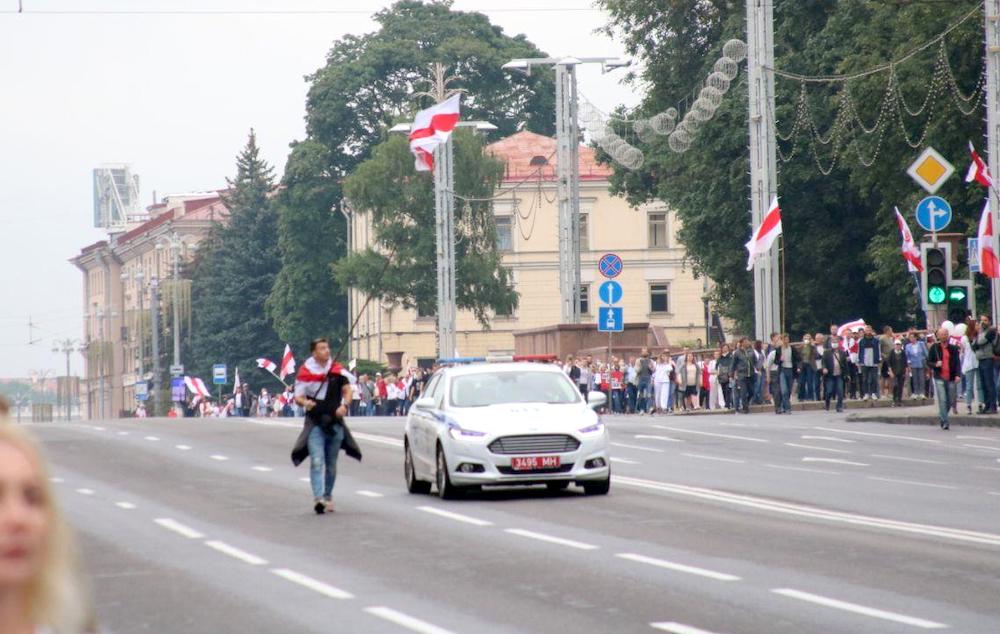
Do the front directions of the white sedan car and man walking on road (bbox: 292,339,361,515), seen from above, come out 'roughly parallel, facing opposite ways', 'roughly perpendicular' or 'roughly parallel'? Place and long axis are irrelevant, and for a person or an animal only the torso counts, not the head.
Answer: roughly parallel

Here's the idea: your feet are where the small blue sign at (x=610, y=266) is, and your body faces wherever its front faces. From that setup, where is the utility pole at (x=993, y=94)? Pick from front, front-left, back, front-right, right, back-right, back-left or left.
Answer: front-left

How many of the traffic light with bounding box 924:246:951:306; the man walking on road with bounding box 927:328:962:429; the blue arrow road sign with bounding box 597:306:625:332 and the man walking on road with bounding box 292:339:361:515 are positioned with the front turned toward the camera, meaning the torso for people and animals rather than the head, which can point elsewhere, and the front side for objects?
4

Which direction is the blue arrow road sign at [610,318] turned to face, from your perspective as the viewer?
facing the viewer

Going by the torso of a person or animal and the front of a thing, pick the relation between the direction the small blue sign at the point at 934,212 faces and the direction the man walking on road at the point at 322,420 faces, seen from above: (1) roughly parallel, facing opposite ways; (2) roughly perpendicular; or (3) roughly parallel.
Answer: roughly parallel

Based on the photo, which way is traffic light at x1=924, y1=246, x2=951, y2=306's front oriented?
toward the camera

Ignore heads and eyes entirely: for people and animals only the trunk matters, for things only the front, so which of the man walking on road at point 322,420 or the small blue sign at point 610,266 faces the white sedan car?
the small blue sign

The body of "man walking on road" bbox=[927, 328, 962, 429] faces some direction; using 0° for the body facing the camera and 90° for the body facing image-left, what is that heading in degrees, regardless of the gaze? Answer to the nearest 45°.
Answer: approximately 0°

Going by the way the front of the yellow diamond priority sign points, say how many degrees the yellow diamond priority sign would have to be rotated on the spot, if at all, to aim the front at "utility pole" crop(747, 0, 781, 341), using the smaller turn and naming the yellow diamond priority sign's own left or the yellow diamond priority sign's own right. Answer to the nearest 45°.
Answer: approximately 135° to the yellow diamond priority sign's own right

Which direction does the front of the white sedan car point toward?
toward the camera
